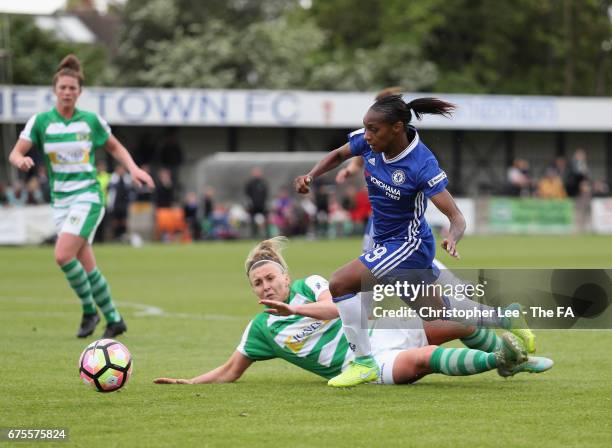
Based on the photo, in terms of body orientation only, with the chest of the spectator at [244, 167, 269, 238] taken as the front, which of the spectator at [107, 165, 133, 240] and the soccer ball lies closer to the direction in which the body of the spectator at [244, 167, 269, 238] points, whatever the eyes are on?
the soccer ball

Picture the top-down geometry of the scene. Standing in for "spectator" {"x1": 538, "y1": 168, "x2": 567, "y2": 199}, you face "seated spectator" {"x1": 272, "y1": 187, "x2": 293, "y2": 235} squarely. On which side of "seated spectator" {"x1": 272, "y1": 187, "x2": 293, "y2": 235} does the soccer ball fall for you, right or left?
left

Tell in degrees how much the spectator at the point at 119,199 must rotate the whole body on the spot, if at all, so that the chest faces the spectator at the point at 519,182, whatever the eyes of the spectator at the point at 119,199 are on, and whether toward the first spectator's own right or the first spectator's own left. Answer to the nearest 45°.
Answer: approximately 90° to the first spectator's own left

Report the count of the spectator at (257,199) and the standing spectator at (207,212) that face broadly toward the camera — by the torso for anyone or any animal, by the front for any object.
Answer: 2

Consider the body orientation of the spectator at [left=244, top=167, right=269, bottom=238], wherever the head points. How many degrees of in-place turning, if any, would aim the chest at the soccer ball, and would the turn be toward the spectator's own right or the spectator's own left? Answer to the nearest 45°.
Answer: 0° — they already face it

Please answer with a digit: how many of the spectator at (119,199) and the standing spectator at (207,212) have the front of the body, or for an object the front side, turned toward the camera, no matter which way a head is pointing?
2

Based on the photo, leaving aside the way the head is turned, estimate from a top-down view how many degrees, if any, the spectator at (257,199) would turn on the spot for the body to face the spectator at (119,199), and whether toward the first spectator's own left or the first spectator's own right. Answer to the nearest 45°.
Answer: approximately 90° to the first spectator's own right

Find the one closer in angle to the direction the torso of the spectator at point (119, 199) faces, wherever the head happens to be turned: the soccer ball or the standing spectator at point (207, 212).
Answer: the soccer ball

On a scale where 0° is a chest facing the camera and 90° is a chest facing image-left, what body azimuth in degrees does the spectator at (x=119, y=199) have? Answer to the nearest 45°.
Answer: approximately 0°

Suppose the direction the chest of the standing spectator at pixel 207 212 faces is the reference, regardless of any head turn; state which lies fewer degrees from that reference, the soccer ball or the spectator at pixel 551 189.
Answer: the soccer ball
